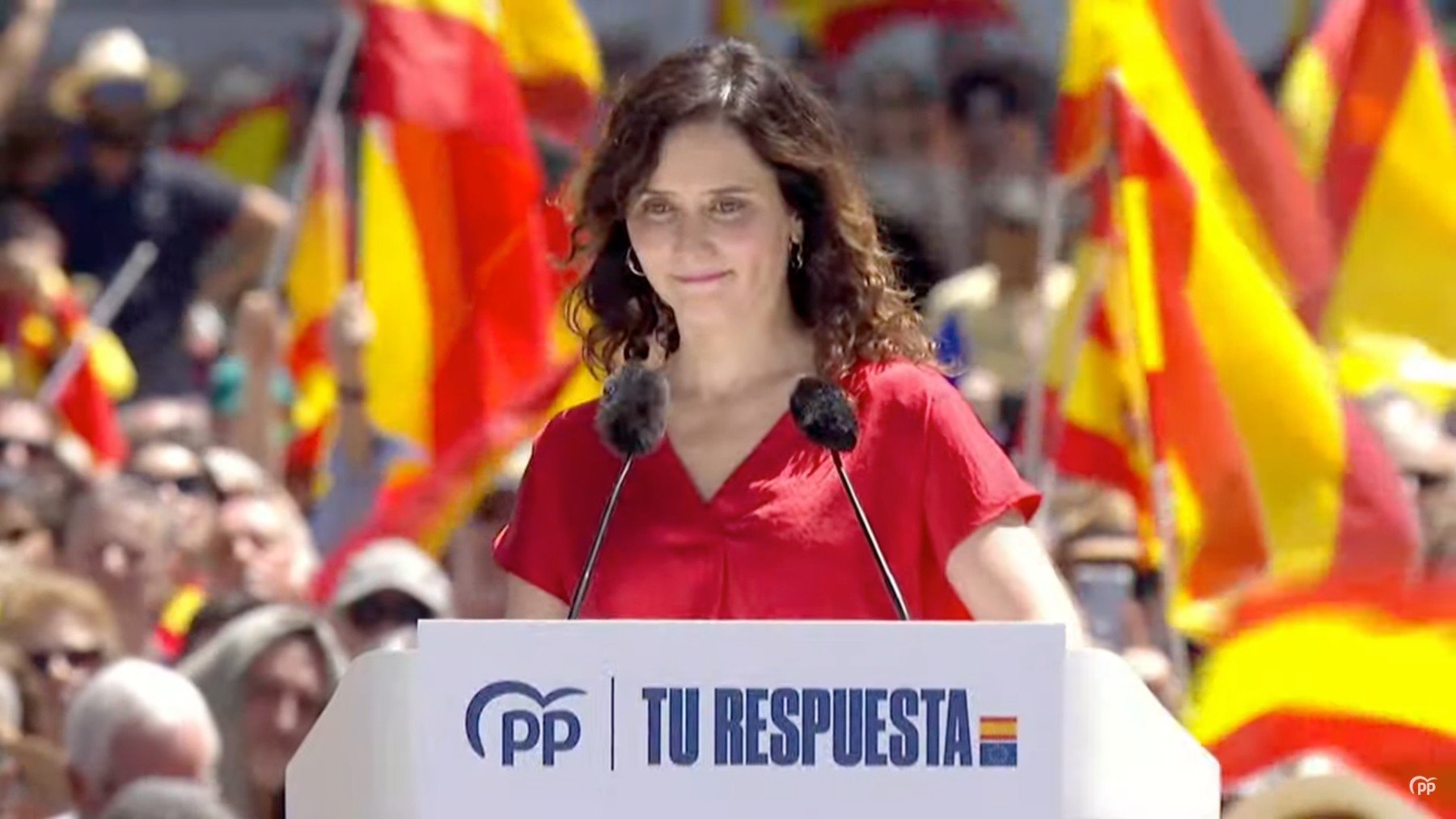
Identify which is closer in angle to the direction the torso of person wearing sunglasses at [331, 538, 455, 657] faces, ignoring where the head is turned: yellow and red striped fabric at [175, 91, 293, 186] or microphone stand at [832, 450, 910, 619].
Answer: the microphone stand

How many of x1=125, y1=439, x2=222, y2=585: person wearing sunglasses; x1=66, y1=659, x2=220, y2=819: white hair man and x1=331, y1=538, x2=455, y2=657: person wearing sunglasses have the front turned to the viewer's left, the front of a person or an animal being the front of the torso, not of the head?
0

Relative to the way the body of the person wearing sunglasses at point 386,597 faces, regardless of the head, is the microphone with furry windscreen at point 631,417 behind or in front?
in front

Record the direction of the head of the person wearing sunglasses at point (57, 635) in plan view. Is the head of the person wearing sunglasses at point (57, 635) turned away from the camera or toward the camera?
toward the camera

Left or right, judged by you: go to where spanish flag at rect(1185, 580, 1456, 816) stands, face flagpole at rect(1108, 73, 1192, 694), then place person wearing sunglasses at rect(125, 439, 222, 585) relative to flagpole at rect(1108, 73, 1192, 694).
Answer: left

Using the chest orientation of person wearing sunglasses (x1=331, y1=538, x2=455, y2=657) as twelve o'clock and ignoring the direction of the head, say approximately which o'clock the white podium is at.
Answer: The white podium is roughly at 12 o'clock from the person wearing sunglasses.

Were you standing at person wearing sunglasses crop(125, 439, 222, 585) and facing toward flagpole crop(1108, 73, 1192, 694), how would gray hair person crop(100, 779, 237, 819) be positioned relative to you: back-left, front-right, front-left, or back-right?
front-right

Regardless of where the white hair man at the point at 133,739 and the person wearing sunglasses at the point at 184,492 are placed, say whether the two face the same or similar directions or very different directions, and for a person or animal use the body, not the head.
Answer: same or similar directions

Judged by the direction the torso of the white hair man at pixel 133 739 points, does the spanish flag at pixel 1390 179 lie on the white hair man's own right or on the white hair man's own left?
on the white hair man's own left

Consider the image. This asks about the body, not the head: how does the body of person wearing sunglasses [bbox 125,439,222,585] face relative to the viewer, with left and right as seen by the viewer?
facing the viewer and to the right of the viewer

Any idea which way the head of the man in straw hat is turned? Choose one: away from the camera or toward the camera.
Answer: toward the camera

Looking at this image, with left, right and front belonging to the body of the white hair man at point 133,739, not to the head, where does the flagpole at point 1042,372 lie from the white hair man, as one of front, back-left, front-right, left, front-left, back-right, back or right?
left

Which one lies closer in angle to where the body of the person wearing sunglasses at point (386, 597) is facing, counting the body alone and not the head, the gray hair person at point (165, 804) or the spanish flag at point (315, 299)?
the gray hair person

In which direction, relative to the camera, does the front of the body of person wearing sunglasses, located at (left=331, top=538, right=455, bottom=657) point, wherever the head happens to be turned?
toward the camera
